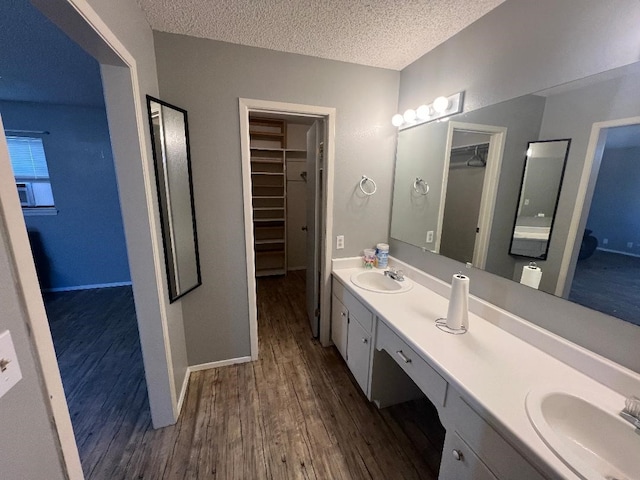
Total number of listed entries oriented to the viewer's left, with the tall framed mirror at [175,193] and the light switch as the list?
0

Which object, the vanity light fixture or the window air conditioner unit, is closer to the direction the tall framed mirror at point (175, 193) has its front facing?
the vanity light fixture

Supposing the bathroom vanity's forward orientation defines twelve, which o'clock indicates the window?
The window is roughly at 1 o'clock from the bathroom vanity.

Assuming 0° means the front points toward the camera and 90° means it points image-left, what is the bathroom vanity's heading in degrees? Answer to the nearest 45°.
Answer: approximately 45°

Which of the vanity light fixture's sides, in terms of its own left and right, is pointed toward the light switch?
front

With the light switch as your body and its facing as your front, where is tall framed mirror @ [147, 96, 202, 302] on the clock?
The tall framed mirror is roughly at 9 o'clock from the light switch.

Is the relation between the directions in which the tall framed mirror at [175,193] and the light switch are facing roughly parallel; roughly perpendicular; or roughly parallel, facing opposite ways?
roughly parallel

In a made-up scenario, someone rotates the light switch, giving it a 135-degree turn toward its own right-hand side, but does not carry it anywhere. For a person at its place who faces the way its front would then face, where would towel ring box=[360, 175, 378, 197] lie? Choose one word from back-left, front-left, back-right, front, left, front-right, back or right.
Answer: back

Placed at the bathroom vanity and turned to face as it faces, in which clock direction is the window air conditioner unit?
The window air conditioner unit is roughly at 1 o'clock from the bathroom vanity.

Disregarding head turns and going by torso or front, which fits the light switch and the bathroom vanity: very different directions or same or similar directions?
very different directions

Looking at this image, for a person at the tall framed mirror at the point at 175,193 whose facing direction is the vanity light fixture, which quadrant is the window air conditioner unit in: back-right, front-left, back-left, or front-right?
back-left

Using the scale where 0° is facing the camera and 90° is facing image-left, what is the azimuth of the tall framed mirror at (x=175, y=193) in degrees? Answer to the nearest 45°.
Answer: approximately 315°

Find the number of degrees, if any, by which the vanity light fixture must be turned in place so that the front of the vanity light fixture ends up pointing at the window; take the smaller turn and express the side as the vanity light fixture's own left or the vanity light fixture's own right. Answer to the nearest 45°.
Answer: approximately 45° to the vanity light fixture's own right

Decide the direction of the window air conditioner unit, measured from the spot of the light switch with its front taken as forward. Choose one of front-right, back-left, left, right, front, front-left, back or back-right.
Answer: back-left

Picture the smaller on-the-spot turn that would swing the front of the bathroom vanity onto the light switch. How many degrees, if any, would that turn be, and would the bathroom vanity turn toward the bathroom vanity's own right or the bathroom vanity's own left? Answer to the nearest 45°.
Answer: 0° — it already faces it

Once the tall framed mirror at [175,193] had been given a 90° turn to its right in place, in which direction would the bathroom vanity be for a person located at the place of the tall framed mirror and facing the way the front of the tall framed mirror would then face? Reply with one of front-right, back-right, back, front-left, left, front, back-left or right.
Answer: left

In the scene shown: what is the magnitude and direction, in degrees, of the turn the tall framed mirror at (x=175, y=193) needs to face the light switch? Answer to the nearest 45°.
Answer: approximately 45° to its right
